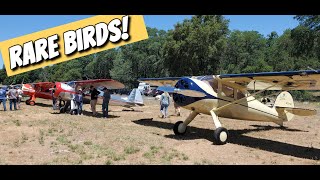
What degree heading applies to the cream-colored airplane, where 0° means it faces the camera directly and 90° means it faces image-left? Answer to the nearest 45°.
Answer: approximately 45°

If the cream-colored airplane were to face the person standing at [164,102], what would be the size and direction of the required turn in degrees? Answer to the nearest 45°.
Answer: approximately 90° to its right
